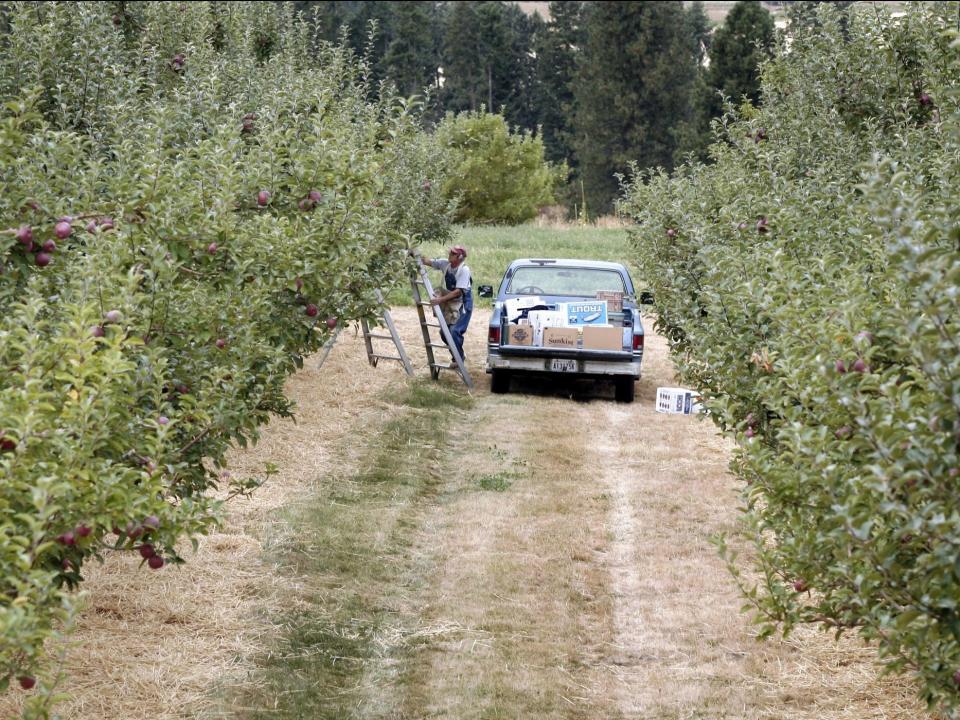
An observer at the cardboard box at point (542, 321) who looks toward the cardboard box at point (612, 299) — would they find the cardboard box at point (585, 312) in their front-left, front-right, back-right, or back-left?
front-right

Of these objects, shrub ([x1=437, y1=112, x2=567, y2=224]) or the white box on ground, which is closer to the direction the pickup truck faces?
the shrub

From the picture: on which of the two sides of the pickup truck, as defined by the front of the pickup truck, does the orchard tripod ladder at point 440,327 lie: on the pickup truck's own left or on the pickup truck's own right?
on the pickup truck's own left

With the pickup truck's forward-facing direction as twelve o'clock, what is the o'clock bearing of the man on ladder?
The man on ladder is roughly at 10 o'clock from the pickup truck.

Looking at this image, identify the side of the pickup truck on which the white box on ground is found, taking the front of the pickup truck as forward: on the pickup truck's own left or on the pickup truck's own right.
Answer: on the pickup truck's own right

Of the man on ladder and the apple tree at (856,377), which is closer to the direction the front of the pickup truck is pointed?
the man on ladder

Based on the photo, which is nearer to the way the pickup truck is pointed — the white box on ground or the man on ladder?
the man on ladder

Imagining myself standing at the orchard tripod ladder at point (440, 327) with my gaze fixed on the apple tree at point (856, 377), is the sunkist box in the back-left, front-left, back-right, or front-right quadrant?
front-left

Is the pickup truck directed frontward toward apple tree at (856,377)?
no

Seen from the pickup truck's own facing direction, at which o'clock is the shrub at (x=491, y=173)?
The shrub is roughly at 12 o'clock from the pickup truck.

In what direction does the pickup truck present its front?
away from the camera
